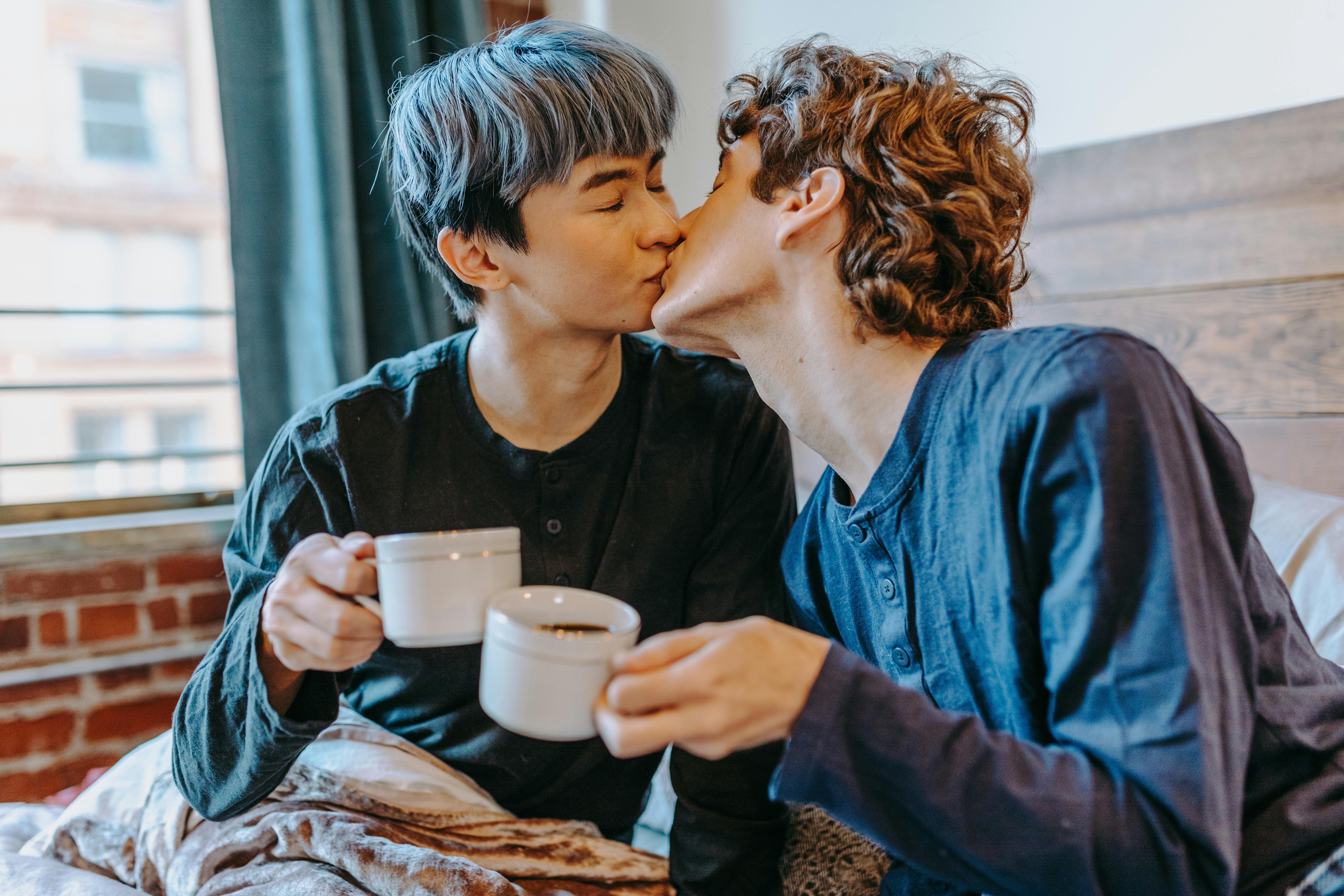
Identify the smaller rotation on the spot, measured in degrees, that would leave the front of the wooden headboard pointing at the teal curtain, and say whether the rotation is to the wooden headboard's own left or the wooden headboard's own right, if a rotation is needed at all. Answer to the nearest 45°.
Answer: approximately 45° to the wooden headboard's own right

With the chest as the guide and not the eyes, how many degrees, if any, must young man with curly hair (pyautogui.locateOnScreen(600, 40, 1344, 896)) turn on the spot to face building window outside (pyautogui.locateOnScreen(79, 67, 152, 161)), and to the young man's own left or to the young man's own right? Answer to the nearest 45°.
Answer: approximately 90° to the young man's own right

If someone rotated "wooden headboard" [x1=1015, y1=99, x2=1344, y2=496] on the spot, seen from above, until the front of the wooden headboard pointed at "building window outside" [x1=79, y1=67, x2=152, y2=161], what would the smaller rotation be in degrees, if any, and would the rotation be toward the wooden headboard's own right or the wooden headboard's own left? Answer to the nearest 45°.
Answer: approximately 45° to the wooden headboard's own right

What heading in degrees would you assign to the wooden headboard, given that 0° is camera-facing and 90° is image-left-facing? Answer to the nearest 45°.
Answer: approximately 45°

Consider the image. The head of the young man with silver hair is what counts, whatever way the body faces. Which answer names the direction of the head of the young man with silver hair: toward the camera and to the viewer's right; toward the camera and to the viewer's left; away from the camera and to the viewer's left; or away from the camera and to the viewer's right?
toward the camera and to the viewer's right

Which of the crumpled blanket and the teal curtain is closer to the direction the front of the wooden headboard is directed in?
the crumpled blanket

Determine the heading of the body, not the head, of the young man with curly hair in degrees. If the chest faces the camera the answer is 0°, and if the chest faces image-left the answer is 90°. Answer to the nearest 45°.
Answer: approximately 45°

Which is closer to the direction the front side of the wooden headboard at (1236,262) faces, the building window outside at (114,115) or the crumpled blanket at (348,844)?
the crumpled blanket

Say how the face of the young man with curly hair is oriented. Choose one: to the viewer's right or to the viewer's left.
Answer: to the viewer's left

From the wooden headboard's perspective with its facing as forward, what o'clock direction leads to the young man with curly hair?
The young man with curly hair is roughly at 11 o'clock from the wooden headboard.
